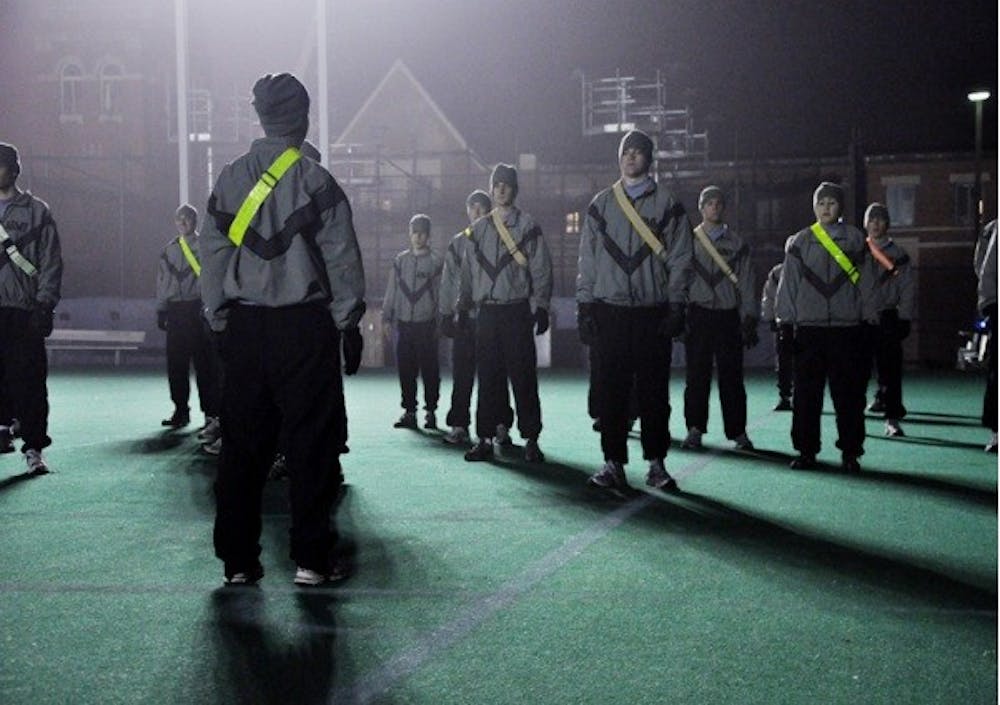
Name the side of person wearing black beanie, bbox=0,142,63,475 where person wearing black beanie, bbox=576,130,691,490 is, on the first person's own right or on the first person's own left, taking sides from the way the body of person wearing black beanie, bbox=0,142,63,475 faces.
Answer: on the first person's own left

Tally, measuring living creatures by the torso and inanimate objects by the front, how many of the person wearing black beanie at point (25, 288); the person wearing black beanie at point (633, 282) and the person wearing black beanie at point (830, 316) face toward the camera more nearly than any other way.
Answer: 3

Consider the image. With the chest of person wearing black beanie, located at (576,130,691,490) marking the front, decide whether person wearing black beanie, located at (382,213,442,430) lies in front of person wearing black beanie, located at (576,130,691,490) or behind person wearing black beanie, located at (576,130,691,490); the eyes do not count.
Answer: behind

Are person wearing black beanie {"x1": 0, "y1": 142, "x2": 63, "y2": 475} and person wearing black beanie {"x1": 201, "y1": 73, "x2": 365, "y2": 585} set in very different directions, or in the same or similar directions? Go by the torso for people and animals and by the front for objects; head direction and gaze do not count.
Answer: very different directions

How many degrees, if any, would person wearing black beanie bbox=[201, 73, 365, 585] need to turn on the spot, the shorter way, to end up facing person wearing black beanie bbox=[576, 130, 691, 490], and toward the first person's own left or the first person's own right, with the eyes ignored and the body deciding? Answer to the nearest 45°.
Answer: approximately 45° to the first person's own right

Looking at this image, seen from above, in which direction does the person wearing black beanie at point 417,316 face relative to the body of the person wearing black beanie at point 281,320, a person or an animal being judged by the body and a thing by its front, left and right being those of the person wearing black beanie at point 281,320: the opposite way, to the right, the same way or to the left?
the opposite way

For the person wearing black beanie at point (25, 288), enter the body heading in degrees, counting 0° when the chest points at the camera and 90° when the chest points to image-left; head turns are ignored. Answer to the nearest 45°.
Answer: approximately 0°

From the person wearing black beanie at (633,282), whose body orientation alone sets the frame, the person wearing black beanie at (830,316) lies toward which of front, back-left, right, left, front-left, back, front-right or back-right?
back-left

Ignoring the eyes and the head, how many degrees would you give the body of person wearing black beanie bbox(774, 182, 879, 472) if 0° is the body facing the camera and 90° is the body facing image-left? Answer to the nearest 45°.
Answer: approximately 0°

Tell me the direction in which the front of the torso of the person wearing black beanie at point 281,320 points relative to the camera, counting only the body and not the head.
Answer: away from the camera
